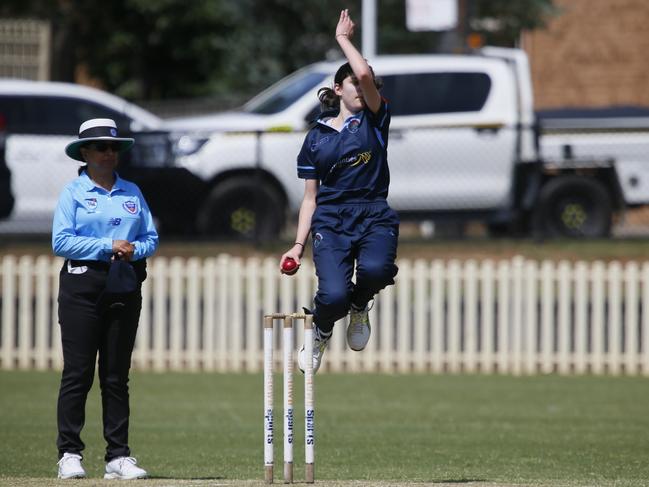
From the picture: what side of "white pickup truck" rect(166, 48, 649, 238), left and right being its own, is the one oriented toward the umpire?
left

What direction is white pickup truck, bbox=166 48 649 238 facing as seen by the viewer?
to the viewer's left

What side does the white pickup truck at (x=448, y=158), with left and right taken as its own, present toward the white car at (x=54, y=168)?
front

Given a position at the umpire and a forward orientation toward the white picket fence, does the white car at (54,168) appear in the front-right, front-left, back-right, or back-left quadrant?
front-left
